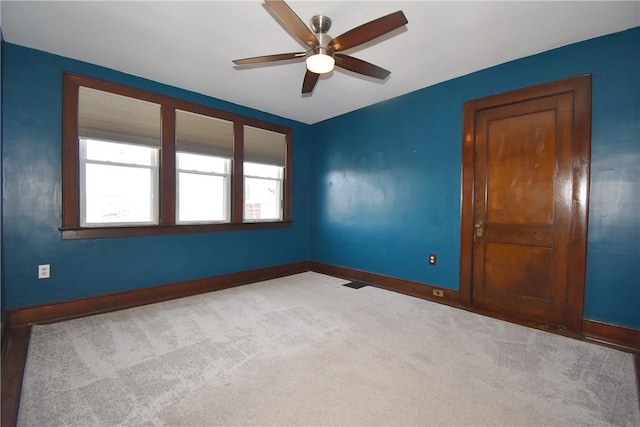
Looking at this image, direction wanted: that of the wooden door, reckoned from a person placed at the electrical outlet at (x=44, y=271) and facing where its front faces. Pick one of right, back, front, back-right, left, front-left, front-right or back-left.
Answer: front-left

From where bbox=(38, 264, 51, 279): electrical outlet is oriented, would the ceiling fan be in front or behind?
in front

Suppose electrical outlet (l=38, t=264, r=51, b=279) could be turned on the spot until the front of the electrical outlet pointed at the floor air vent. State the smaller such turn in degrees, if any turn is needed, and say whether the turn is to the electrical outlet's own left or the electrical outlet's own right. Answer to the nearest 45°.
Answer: approximately 45° to the electrical outlet's own left

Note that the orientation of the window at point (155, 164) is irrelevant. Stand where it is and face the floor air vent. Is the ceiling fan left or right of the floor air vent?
right

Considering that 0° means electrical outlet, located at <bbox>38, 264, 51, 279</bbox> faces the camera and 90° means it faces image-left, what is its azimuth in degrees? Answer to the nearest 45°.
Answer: approximately 0°
